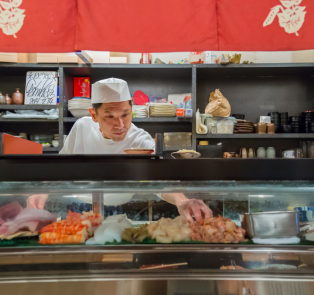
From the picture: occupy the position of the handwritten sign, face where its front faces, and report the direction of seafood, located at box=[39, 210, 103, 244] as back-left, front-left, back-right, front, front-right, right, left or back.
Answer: front

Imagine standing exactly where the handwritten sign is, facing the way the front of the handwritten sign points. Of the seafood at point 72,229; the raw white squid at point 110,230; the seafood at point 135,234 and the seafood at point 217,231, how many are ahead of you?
4

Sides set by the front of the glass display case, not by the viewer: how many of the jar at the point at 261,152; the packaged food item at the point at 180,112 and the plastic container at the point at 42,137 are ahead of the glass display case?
0

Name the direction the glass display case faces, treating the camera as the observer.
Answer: facing the viewer

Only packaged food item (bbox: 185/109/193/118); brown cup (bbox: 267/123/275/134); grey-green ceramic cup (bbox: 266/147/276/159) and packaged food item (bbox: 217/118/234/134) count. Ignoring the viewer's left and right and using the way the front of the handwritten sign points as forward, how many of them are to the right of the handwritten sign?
0

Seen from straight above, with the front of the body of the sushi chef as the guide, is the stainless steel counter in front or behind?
in front

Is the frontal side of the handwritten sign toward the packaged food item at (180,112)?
no

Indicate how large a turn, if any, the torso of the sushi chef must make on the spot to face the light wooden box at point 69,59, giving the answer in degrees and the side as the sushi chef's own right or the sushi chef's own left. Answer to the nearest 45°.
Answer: approximately 135° to the sushi chef's own right

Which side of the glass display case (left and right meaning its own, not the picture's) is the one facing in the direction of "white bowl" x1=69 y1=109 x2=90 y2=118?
back

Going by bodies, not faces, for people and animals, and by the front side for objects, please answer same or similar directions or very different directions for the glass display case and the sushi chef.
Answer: same or similar directions

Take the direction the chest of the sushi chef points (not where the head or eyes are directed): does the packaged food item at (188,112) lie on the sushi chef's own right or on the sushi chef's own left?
on the sushi chef's own left

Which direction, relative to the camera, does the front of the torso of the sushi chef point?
toward the camera

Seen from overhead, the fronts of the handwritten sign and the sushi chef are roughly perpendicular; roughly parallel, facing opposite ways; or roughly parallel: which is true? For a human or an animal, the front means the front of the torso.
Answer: roughly parallel

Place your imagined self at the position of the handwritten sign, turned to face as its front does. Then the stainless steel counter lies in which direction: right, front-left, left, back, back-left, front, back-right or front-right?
front

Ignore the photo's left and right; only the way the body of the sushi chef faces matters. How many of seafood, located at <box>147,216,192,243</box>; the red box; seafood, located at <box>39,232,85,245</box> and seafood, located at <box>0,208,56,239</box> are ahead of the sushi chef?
3

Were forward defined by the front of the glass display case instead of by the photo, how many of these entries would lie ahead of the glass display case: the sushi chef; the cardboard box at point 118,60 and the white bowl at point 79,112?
0

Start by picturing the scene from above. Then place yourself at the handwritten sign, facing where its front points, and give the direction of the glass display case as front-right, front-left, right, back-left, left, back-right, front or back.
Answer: front

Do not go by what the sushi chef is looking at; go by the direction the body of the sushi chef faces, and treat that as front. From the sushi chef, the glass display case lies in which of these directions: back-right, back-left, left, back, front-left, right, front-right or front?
front
